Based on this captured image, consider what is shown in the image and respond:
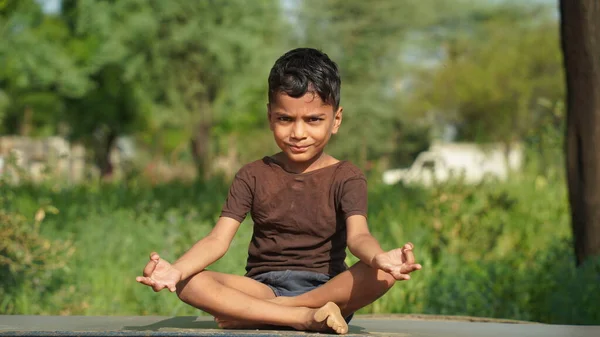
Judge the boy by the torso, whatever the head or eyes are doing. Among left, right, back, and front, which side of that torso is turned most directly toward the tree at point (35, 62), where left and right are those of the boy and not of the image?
back

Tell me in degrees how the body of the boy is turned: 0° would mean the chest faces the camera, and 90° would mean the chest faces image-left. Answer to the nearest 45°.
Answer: approximately 0°

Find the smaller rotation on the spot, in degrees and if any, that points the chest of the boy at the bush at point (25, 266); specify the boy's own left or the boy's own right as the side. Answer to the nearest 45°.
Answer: approximately 135° to the boy's own right

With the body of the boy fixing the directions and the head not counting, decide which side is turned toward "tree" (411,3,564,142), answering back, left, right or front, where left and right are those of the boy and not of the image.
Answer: back

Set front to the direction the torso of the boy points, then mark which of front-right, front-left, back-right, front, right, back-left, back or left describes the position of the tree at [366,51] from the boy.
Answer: back

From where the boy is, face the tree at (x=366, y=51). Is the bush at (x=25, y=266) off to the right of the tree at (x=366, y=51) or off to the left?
left
